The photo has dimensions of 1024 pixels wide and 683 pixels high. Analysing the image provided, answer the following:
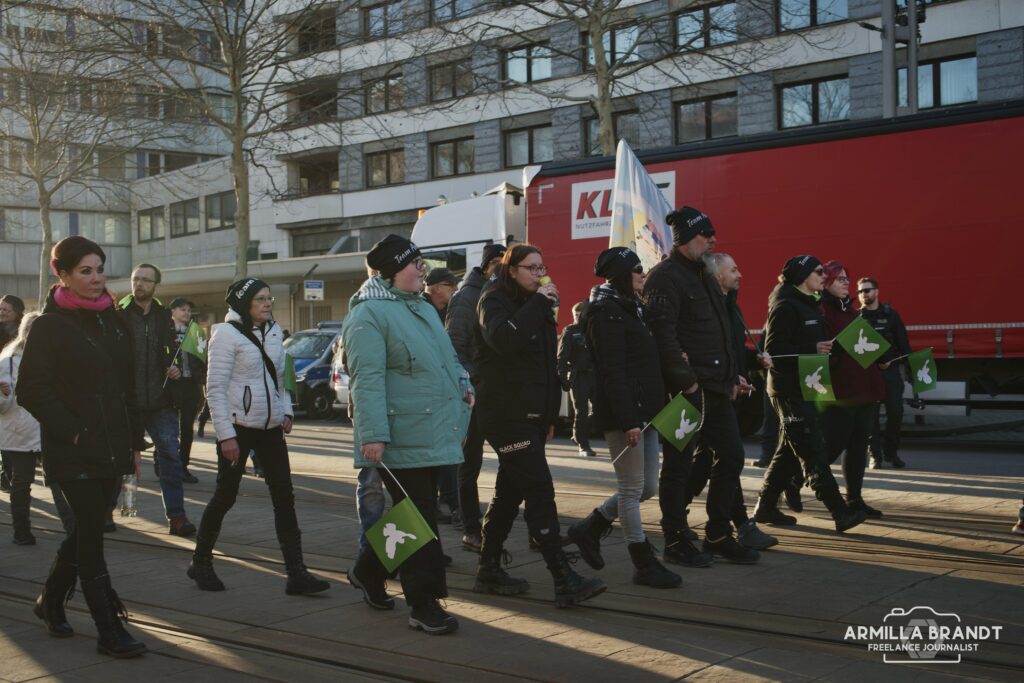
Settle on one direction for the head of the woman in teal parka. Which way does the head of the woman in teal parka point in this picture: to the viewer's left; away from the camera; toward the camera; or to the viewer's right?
to the viewer's right

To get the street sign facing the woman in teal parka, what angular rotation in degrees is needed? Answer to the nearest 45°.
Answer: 0° — it already faces them

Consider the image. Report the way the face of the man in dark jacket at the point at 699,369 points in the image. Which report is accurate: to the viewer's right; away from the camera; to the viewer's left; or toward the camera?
to the viewer's right

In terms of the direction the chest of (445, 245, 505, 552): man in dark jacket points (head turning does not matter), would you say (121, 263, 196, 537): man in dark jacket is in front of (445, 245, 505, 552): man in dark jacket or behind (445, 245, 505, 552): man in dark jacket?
behind

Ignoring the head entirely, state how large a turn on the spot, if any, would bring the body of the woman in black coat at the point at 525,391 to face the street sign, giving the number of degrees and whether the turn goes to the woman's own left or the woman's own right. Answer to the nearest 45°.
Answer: approximately 135° to the woman's own left

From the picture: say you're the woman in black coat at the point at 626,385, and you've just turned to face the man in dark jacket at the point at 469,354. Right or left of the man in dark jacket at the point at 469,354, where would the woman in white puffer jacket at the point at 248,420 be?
left

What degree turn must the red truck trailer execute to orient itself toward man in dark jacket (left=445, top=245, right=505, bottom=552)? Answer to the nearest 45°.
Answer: approximately 90° to its left

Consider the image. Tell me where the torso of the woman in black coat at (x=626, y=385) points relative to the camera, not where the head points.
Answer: to the viewer's right
